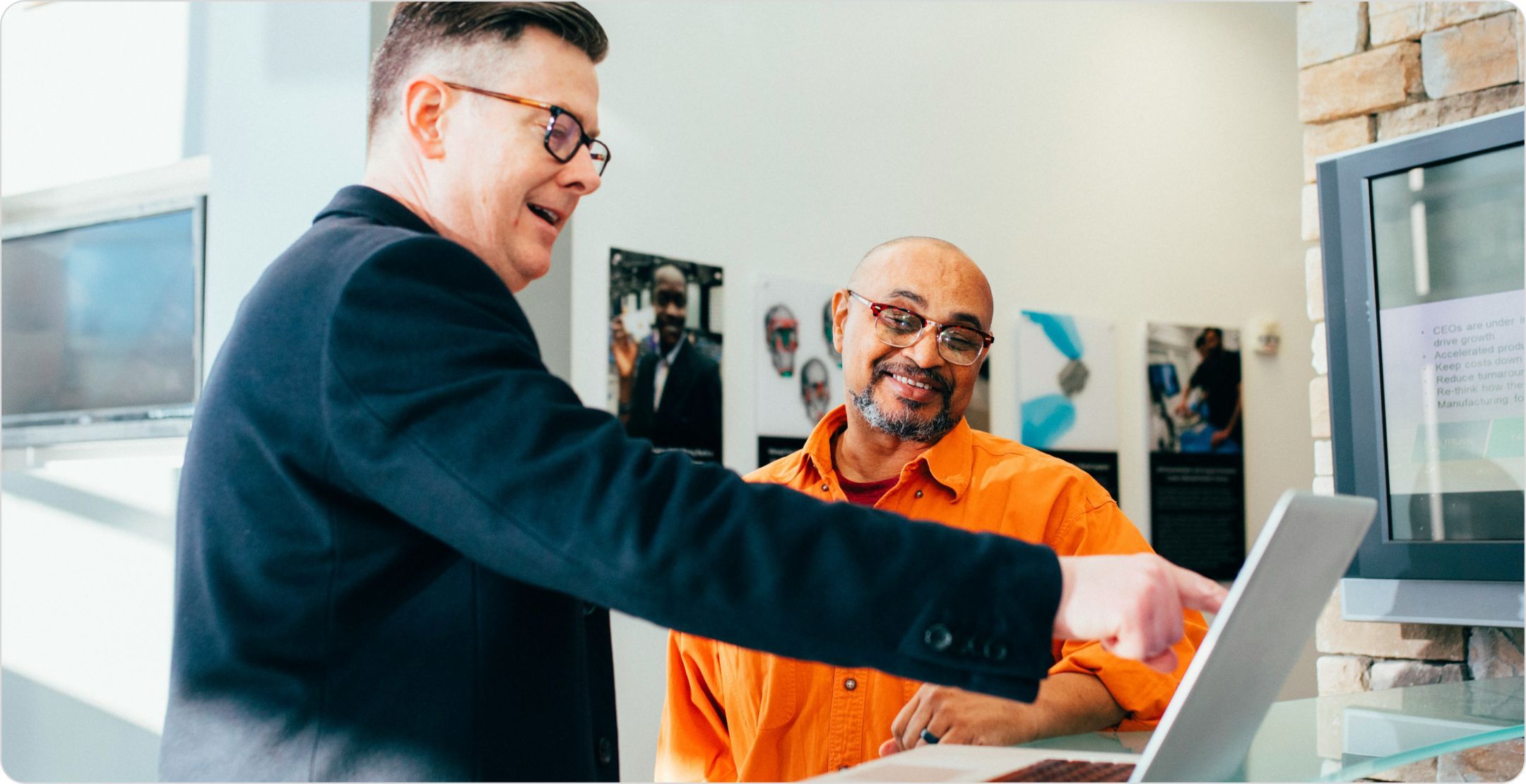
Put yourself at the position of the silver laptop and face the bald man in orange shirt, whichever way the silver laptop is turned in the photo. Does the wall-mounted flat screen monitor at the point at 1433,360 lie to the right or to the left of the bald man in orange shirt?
right

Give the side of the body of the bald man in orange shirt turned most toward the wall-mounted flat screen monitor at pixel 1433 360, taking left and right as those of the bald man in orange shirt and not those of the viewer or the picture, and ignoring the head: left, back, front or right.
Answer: left

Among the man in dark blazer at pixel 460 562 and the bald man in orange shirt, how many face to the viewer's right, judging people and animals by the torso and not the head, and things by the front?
1

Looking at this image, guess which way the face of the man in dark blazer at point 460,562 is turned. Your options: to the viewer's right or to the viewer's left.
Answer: to the viewer's right

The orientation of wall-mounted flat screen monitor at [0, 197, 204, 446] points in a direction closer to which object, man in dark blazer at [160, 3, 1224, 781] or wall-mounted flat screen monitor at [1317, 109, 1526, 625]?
the man in dark blazer

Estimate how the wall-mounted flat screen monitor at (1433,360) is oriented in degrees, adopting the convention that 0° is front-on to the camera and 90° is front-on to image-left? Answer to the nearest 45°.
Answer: approximately 45°

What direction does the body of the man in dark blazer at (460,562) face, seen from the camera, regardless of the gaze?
to the viewer's right

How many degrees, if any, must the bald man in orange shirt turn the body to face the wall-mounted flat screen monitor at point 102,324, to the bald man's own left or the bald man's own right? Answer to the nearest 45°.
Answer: approximately 135° to the bald man's own right

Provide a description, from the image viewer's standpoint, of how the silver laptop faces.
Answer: facing away from the viewer and to the left of the viewer
